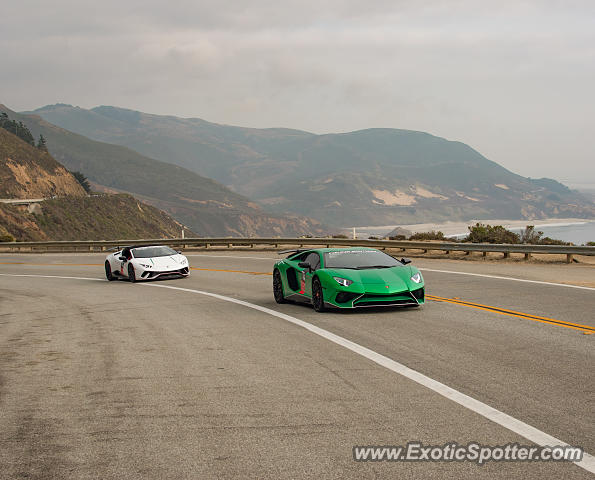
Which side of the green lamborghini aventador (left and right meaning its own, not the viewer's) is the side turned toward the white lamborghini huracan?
back

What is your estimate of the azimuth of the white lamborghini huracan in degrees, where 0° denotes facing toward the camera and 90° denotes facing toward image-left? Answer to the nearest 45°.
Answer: approximately 315°

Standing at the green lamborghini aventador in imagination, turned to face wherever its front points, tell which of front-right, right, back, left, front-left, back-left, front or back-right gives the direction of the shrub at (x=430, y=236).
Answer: back-left

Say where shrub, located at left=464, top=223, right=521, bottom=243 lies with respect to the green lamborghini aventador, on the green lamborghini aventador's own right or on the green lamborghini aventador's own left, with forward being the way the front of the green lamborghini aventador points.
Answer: on the green lamborghini aventador's own left

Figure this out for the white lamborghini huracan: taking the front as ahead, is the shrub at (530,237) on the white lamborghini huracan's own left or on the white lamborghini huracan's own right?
on the white lamborghini huracan's own left

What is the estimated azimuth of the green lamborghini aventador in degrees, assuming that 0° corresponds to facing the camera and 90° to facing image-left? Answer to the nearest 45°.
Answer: approximately 315°
